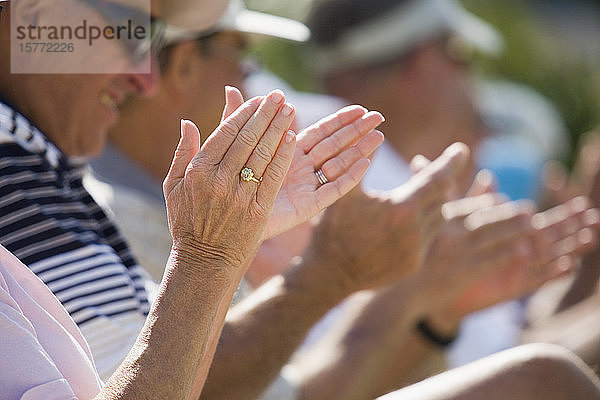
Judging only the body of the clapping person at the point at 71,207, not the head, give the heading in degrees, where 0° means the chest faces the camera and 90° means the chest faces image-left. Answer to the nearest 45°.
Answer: approximately 270°

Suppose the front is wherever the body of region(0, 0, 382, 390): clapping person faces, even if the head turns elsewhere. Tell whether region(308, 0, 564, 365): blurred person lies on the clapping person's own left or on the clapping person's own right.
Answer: on the clapping person's own left
